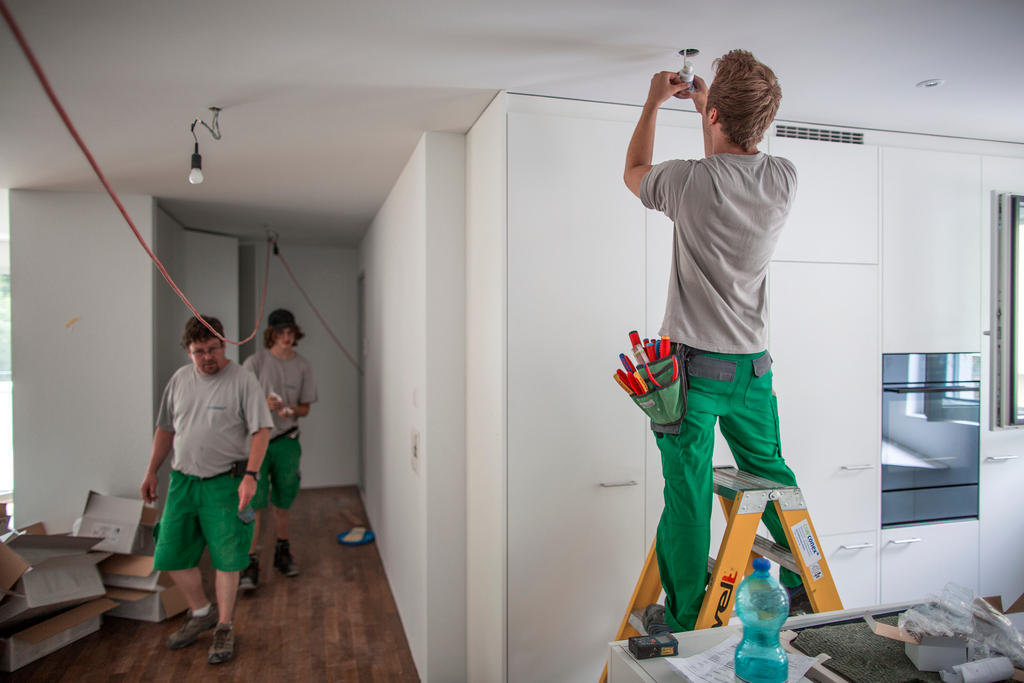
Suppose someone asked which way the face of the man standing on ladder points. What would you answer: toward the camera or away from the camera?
away from the camera

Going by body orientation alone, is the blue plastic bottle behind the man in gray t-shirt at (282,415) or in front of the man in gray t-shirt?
in front

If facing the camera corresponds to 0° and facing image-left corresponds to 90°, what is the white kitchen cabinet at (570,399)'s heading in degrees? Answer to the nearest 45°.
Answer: approximately 0°

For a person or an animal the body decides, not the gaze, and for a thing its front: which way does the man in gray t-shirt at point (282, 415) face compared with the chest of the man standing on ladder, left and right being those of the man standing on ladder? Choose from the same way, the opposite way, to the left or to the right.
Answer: the opposite way

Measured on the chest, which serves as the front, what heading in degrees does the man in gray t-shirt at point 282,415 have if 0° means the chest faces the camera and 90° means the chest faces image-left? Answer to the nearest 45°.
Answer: approximately 0°

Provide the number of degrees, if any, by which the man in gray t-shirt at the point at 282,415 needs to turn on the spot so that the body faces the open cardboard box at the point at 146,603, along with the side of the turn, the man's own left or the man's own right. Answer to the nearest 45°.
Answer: approximately 45° to the man's own right

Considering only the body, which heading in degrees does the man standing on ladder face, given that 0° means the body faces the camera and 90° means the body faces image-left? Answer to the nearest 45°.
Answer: approximately 135°

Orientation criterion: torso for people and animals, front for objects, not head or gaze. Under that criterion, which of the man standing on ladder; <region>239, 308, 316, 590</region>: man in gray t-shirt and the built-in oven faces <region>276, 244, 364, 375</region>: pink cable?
the man standing on ladder

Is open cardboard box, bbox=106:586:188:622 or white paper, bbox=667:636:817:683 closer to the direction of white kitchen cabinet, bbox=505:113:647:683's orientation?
the white paper

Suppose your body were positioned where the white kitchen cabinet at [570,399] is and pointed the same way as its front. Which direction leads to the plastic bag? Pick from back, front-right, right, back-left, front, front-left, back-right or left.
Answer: front-left

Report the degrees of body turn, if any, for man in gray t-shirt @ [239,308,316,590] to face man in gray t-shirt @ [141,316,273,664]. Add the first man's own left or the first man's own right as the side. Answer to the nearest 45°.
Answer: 0° — they already face them

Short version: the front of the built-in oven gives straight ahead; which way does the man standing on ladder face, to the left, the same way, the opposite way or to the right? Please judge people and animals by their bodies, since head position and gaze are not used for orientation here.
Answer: the opposite way
